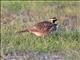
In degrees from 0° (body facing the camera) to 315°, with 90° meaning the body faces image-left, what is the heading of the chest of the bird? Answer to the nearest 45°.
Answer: approximately 270°
